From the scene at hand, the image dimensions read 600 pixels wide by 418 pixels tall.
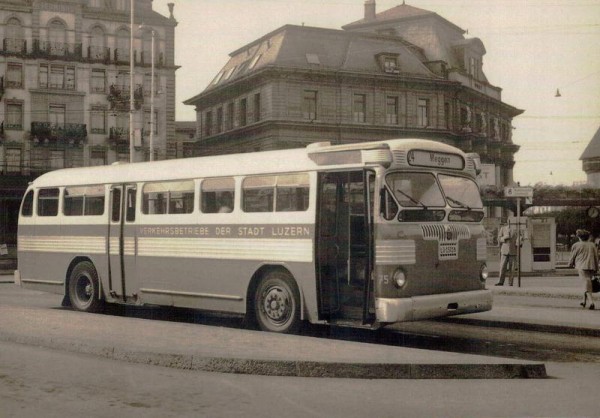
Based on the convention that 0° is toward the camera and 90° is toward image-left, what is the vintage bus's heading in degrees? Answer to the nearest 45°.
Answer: approximately 315°
